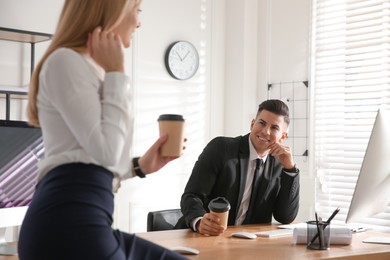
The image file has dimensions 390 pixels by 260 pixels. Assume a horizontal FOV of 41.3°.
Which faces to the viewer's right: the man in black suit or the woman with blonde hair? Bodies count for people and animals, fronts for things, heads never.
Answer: the woman with blonde hair

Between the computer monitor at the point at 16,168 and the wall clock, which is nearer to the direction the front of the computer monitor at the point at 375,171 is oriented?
the wall clock

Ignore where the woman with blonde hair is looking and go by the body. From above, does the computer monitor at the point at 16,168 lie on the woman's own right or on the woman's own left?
on the woman's own left

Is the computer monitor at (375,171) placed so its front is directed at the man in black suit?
yes

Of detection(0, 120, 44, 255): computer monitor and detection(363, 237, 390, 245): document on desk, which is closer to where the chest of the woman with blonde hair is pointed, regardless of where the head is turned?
the document on desk

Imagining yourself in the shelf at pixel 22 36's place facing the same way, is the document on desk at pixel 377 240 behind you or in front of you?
in front

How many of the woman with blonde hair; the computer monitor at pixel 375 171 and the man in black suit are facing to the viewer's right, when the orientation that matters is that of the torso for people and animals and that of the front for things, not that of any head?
1

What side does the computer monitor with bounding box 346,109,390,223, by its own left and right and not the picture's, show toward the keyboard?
front

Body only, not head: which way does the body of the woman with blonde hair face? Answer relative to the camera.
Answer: to the viewer's right

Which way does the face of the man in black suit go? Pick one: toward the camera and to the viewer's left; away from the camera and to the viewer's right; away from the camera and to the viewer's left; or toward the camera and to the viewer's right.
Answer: toward the camera and to the viewer's left

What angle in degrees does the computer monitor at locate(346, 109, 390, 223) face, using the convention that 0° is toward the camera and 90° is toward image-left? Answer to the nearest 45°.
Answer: approximately 135°

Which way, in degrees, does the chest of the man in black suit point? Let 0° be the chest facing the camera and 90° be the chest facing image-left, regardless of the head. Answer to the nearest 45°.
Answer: approximately 0°

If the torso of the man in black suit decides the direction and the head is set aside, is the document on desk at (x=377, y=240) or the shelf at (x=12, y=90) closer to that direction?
the document on desk

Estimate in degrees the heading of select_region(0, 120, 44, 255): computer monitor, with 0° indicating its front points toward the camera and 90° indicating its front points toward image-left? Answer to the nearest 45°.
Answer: approximately 315°
